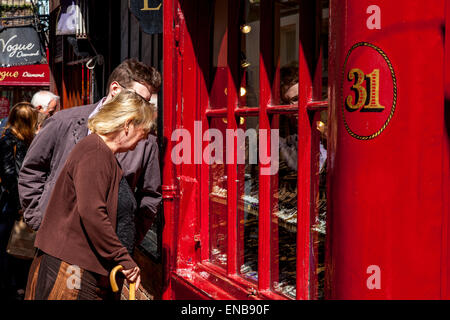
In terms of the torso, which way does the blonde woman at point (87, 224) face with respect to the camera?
to the viewer's right

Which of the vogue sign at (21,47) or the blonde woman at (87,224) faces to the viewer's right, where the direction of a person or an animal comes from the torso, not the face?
the blonde woman

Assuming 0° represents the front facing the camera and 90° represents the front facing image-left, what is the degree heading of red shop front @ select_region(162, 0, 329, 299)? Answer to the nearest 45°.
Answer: approximately 45°

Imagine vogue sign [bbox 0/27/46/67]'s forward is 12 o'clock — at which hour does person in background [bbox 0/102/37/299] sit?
The person in background is roughly at 12 o'clock from the vogue sign.

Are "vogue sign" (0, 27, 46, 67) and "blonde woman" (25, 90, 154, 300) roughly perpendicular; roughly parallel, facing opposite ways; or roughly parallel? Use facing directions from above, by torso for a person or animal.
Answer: roughly perpendicular

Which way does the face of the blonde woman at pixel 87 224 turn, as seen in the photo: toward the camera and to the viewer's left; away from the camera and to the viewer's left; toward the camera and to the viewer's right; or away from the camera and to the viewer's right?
away from the camera and to the viewer's right

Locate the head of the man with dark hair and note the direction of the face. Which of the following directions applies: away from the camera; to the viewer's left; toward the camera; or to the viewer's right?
to the viewer's right

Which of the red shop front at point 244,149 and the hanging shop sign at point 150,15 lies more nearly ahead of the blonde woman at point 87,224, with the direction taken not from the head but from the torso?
the red shop front

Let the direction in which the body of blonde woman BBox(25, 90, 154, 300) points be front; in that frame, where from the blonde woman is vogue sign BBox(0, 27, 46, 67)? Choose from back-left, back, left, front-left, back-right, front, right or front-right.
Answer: left

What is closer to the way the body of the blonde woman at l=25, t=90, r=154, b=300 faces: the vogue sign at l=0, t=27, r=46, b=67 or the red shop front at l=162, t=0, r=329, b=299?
the red shop front

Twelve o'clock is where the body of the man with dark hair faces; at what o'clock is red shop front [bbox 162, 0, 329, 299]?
The red shop front is roughly at 11 o'clock from the man with dark hair.

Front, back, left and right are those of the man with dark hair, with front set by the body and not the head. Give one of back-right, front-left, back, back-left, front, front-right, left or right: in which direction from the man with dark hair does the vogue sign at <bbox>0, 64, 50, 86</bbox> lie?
back-left
